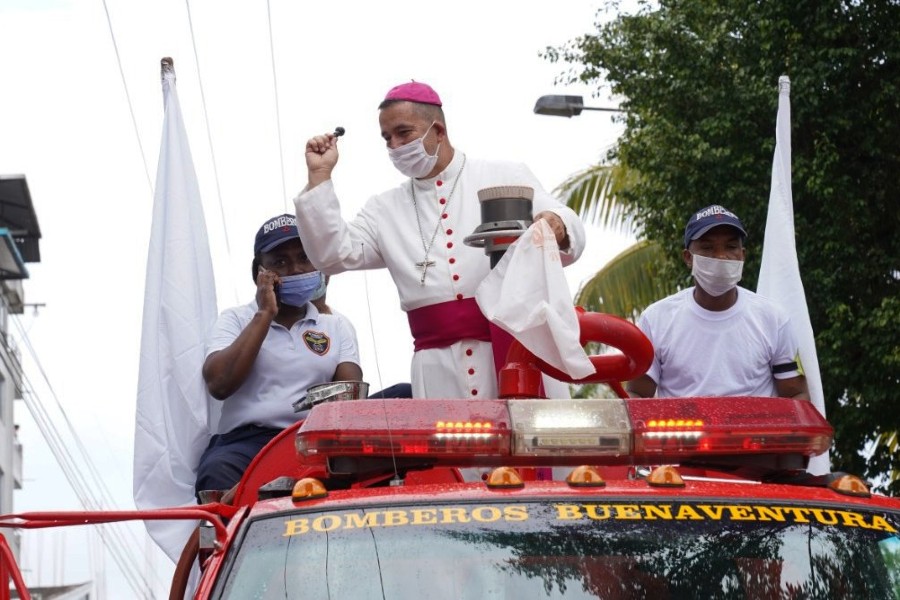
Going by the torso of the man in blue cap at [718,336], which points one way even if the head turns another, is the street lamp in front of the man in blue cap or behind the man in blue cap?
behind

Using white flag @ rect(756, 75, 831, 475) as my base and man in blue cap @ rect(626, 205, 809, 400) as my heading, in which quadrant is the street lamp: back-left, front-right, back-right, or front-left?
back-right

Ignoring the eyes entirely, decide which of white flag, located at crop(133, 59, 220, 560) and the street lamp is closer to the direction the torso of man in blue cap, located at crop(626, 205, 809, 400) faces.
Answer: the white flag

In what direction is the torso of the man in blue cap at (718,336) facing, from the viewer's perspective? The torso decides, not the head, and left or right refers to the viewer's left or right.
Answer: facing the viewer

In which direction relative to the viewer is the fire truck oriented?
toward the camera

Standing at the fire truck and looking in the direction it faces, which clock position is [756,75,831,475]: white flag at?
The white flag is roughly at 7 o'clock from the fire truck.

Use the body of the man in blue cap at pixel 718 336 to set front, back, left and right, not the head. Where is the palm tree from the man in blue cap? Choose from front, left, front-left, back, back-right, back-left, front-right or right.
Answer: back
